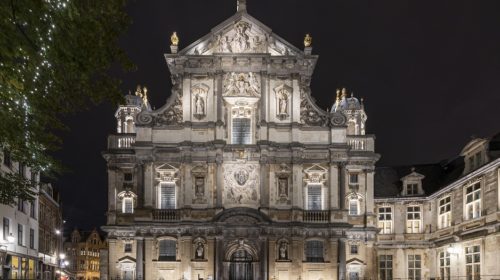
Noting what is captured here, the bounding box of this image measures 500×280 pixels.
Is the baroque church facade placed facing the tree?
yes

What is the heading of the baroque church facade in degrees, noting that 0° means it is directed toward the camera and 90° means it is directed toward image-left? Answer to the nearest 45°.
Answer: approximately 0°
